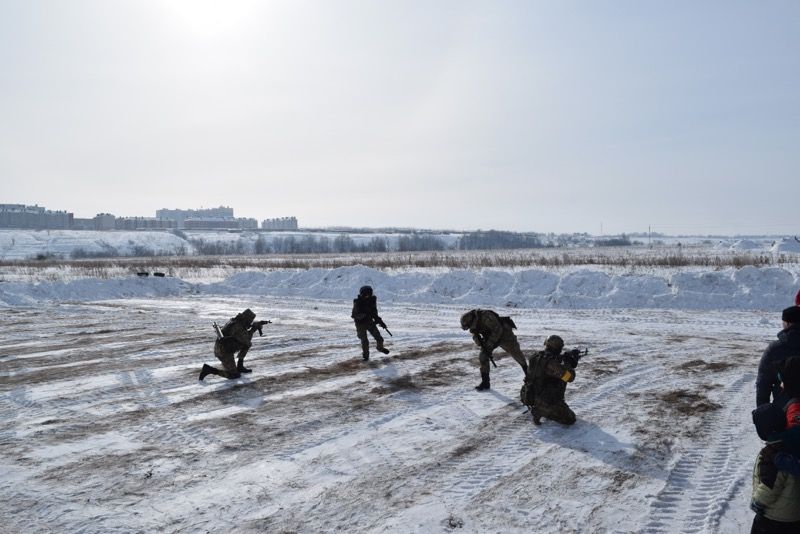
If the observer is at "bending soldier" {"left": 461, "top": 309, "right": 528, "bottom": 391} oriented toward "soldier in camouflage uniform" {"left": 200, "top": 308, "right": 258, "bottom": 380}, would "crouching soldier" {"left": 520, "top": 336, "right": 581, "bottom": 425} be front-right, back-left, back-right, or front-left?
back-left

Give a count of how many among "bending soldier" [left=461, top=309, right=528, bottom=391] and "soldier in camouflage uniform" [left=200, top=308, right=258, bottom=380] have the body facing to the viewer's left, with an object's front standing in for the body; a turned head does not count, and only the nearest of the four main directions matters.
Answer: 1

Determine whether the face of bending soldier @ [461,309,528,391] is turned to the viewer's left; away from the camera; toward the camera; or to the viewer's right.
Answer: to the viewer's left

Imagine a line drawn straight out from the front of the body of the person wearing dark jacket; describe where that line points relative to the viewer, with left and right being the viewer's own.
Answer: facing to the left of the viewer

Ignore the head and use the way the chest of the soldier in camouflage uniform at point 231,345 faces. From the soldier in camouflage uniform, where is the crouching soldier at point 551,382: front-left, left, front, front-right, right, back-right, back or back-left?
front-right

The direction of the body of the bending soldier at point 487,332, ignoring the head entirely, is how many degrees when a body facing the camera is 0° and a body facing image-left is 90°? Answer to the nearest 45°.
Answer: approximately 90°

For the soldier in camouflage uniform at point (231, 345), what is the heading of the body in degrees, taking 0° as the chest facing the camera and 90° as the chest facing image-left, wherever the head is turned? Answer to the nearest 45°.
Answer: approximately 270°

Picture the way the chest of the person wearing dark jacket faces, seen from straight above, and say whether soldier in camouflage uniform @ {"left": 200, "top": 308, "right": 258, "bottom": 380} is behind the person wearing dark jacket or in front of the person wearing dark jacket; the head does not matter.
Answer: in front

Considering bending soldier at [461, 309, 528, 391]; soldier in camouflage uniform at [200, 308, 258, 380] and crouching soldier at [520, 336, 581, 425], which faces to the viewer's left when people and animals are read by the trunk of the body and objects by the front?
the bending soldier

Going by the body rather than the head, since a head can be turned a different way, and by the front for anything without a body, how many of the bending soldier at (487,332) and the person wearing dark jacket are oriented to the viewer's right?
0

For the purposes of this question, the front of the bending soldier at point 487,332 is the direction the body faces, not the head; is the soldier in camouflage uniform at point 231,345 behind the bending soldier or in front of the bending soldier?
in front

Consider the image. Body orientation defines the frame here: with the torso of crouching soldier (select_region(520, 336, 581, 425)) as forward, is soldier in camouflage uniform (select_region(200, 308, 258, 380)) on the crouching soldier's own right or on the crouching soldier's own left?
on the crouching soldier's own left
